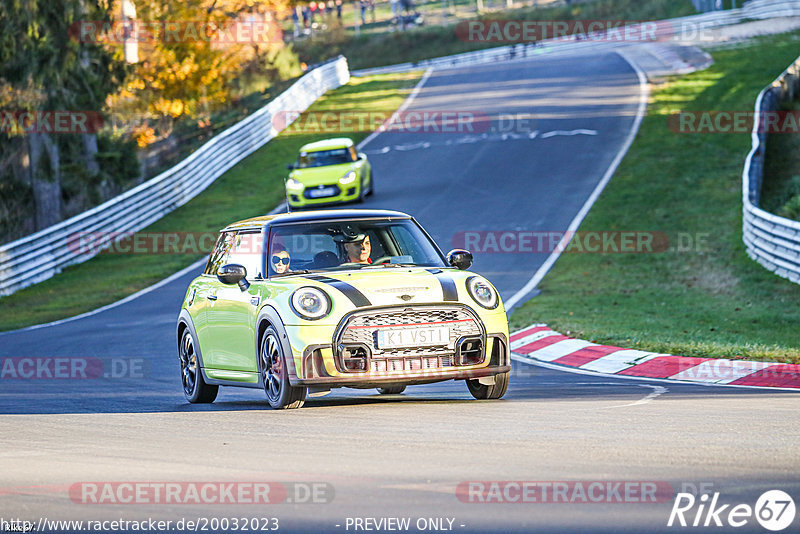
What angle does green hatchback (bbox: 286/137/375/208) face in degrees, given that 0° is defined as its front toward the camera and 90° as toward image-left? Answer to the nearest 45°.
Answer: approximately 0°

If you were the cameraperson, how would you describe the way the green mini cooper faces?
facing the viewer and to the right of the viewer

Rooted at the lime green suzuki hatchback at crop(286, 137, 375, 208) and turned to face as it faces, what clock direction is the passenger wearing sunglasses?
The passenger wearing sunglasses is roughly at 12 o'clock from the lime green suzuki hatchback.

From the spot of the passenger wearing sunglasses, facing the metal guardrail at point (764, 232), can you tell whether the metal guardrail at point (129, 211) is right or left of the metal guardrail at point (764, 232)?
left

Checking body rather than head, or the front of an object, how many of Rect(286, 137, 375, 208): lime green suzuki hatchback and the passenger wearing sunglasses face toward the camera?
2

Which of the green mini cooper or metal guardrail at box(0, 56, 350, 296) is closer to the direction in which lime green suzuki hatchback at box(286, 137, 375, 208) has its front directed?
the green mini cooper

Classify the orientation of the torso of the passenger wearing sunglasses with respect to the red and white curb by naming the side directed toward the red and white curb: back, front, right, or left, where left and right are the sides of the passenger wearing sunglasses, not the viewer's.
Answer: left

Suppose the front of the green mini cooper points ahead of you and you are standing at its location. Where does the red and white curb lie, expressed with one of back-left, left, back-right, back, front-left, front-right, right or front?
left

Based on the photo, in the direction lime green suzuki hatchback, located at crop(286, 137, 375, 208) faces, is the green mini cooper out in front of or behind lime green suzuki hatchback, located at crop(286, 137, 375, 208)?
in front

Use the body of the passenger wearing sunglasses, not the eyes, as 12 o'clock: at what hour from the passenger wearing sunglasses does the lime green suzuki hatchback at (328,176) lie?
The lime green suzuki hatchback is roughly at 6 o'clock from the passenger wearing sunglasses.
